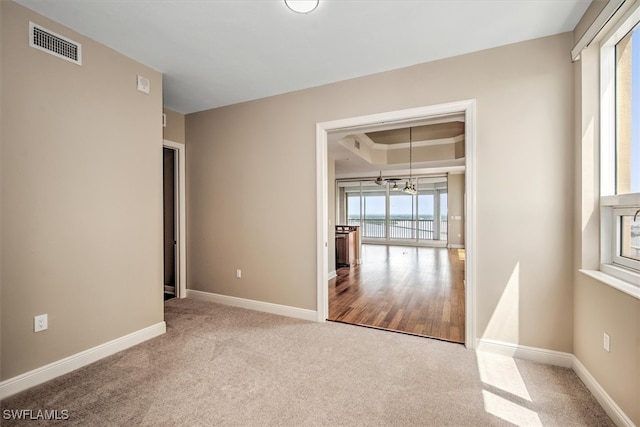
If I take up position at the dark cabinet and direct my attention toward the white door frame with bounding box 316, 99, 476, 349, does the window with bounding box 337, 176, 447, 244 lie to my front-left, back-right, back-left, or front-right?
back-left

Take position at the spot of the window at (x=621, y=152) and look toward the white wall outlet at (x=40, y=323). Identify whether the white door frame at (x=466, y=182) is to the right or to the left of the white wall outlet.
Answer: right

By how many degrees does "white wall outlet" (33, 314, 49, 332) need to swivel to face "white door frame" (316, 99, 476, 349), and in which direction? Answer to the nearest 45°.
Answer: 0° — it already faces it

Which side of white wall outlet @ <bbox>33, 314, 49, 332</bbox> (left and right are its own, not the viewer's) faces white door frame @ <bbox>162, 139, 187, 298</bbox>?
left

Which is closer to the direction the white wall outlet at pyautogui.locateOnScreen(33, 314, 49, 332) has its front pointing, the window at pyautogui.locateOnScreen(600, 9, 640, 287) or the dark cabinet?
the window

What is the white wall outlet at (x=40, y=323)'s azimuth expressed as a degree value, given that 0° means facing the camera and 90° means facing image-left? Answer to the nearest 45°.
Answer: approximately 315°

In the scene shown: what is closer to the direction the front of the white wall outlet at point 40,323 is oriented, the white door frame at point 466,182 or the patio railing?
the white door frame

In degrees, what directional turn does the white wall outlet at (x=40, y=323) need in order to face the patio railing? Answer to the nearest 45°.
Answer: approximately 45° to its left

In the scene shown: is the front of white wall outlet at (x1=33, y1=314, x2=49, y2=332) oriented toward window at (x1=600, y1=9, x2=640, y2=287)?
yes
